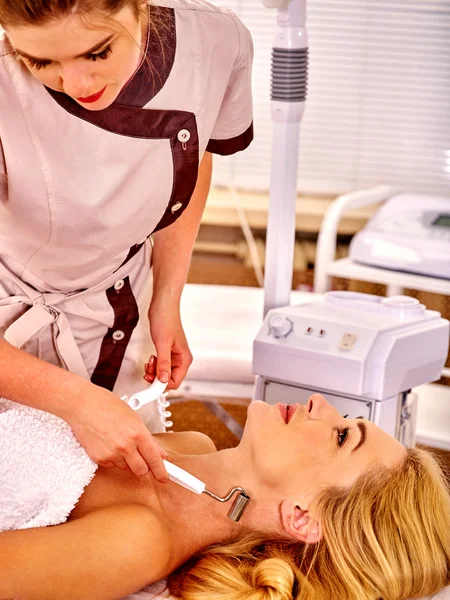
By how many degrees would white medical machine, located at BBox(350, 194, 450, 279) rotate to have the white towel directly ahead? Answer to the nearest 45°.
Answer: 0° — it already faces it

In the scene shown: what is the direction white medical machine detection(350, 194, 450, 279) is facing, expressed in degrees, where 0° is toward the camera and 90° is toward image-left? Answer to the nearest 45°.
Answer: approximately 0°

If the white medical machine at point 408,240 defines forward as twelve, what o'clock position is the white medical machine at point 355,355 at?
the white medical machine at point 355,355 is roughly at 12 o'clock from the white medical machine at point 408,240.

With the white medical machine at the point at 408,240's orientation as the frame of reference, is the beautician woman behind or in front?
in front

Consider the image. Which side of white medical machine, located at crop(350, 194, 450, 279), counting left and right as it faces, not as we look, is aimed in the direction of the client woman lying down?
front
